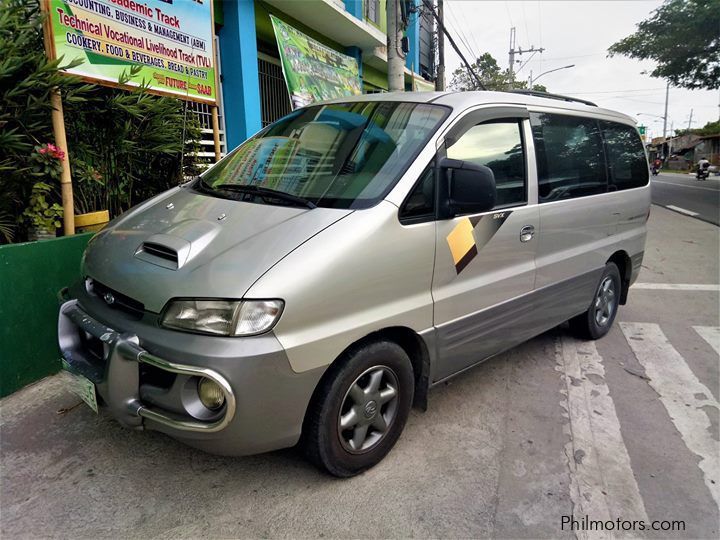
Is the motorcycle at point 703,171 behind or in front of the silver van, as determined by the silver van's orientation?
behind

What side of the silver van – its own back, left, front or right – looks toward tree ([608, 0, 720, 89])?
back

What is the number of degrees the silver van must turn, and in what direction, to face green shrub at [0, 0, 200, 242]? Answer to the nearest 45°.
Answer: approximately 90° to its right

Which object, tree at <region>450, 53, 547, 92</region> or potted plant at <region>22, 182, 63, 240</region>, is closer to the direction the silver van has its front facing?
the potted plant

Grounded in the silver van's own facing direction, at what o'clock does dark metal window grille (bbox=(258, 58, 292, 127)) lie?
The dark metal window grille is roughly at 4 o'clock from the silver van.

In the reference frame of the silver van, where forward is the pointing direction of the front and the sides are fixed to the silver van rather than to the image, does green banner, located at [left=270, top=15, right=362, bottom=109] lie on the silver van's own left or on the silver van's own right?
on the silver van's own right

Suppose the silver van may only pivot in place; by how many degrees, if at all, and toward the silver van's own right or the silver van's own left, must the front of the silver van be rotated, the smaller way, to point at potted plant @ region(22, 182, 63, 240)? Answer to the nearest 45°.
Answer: approximately 90° to the silver van's own right

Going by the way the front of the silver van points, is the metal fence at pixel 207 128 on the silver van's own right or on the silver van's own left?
on the silver van's own right

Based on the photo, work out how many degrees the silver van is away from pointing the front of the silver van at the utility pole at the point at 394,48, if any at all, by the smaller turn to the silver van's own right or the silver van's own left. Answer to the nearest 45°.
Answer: approximately 135° to the silver van's own right

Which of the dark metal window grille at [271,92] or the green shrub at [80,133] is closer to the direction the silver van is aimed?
the green shrub

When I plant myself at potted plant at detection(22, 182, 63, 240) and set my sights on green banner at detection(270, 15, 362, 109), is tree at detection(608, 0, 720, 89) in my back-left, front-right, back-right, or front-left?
front-right
